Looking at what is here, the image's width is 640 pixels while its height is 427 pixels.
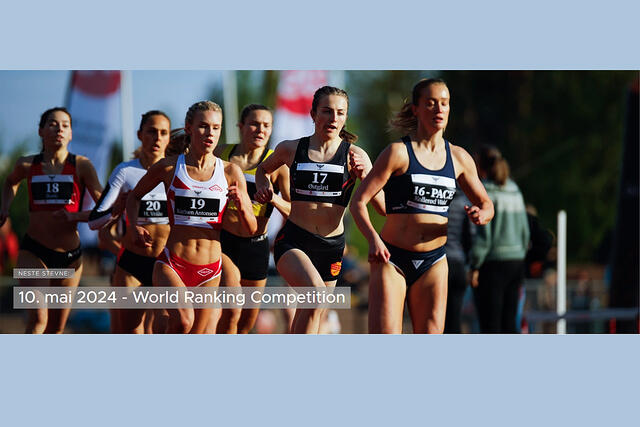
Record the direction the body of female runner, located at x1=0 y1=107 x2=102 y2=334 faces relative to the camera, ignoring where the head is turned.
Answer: toward the camera

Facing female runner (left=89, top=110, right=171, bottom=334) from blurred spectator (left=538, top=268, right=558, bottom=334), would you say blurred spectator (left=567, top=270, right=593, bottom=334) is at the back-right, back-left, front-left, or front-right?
back-left

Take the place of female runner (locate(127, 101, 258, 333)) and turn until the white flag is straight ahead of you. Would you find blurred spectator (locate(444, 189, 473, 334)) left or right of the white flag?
right

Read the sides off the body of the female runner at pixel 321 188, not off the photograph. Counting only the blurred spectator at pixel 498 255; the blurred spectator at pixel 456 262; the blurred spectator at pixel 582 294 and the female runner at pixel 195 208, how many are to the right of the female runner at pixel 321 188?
1

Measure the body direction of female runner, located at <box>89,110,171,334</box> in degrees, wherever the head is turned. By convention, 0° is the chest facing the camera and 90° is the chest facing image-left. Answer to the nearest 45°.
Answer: approximately 315°

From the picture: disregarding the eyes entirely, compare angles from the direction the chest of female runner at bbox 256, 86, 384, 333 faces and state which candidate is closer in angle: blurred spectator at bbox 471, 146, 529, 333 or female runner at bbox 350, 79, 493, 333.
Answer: the female runner

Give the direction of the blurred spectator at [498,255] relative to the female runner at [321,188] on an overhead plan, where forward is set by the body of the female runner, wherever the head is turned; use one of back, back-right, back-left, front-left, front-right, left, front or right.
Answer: back-left

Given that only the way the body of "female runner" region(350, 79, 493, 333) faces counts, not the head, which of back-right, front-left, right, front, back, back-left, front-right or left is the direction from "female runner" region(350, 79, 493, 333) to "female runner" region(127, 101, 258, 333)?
back-right

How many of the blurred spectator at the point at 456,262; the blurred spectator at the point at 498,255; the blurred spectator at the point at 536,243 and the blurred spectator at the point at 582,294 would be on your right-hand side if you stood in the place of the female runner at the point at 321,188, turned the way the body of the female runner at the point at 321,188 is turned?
0

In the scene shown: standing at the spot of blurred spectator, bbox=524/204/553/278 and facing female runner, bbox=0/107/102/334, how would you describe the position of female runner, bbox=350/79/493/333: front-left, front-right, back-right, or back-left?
front-left

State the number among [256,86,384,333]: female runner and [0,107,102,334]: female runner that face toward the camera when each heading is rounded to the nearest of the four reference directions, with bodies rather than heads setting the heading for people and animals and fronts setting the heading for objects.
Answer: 2

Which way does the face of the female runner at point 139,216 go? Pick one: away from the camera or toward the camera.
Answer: toward the camera

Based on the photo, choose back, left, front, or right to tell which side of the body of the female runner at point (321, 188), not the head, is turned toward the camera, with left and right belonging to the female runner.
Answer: front
